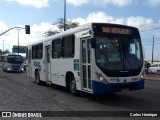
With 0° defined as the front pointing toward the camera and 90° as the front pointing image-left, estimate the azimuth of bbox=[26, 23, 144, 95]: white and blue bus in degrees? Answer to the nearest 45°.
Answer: approximately 315°

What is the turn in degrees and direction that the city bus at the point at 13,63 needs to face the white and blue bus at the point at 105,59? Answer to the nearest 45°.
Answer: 0° — it already faces it

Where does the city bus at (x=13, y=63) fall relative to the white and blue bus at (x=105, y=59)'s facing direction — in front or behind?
behind
